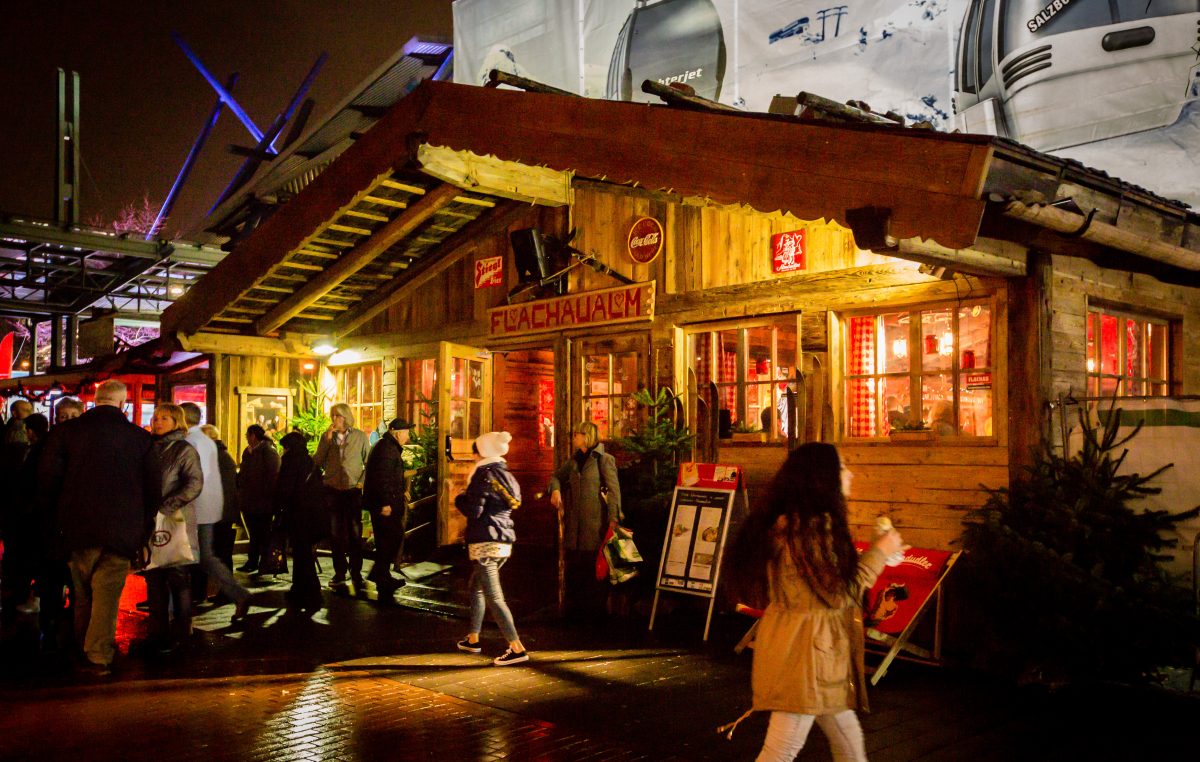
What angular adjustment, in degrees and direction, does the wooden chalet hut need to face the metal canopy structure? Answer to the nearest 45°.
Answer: approximately 90° to its right

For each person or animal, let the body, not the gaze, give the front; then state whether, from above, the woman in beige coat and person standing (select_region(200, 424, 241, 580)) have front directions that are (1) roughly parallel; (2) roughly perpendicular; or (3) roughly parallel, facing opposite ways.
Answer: roughly parallel, facing opposite ways

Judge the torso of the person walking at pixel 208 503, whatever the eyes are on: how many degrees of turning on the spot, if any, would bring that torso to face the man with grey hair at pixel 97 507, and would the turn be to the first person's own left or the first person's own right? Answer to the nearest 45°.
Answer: approximately 45° to the first person's own left

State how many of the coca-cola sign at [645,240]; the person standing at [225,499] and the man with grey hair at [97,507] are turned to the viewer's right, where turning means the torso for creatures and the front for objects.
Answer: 0

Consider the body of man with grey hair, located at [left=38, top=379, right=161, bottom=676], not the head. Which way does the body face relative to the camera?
away from the camera

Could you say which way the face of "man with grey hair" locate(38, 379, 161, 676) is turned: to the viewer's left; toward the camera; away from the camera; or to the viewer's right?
away from the camera

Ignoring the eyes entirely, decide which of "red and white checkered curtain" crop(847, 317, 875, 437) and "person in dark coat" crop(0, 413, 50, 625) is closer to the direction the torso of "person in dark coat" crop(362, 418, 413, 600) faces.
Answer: the red and white checkered curtain

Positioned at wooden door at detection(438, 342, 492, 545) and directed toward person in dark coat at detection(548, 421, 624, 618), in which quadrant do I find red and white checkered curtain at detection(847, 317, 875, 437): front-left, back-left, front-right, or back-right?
front-left

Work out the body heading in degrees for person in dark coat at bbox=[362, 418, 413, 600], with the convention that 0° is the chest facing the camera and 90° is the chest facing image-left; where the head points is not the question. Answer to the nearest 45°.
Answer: approximately 270°

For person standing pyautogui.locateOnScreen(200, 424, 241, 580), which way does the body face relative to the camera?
to the viewer's left

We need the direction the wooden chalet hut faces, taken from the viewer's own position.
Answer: facing the viewer and to the left of the viewer

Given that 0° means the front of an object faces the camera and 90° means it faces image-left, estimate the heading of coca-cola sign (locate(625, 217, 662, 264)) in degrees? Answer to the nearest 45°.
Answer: approximately 45°

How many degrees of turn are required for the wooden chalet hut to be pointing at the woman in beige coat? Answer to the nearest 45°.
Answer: approximately 45° to its left

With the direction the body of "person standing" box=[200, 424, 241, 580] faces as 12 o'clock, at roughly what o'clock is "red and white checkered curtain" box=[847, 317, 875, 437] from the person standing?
The red and white checkered curtain is roughly at 7 o'clock from the person standing.
